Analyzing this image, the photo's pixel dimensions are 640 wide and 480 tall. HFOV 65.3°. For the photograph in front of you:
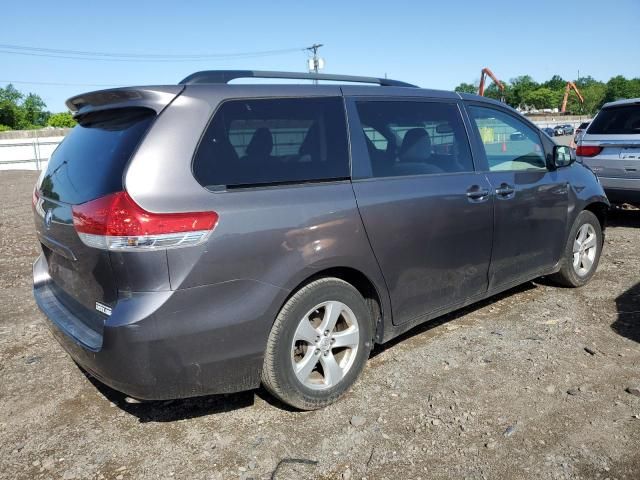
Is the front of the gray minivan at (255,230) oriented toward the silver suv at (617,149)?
yes

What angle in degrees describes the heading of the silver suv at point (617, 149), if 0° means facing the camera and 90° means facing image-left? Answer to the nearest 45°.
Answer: approximately 180°

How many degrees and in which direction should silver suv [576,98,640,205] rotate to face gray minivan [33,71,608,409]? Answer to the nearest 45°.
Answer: approximately 180°

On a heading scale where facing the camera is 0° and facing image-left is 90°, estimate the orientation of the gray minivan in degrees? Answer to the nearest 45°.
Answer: approximately 225°
